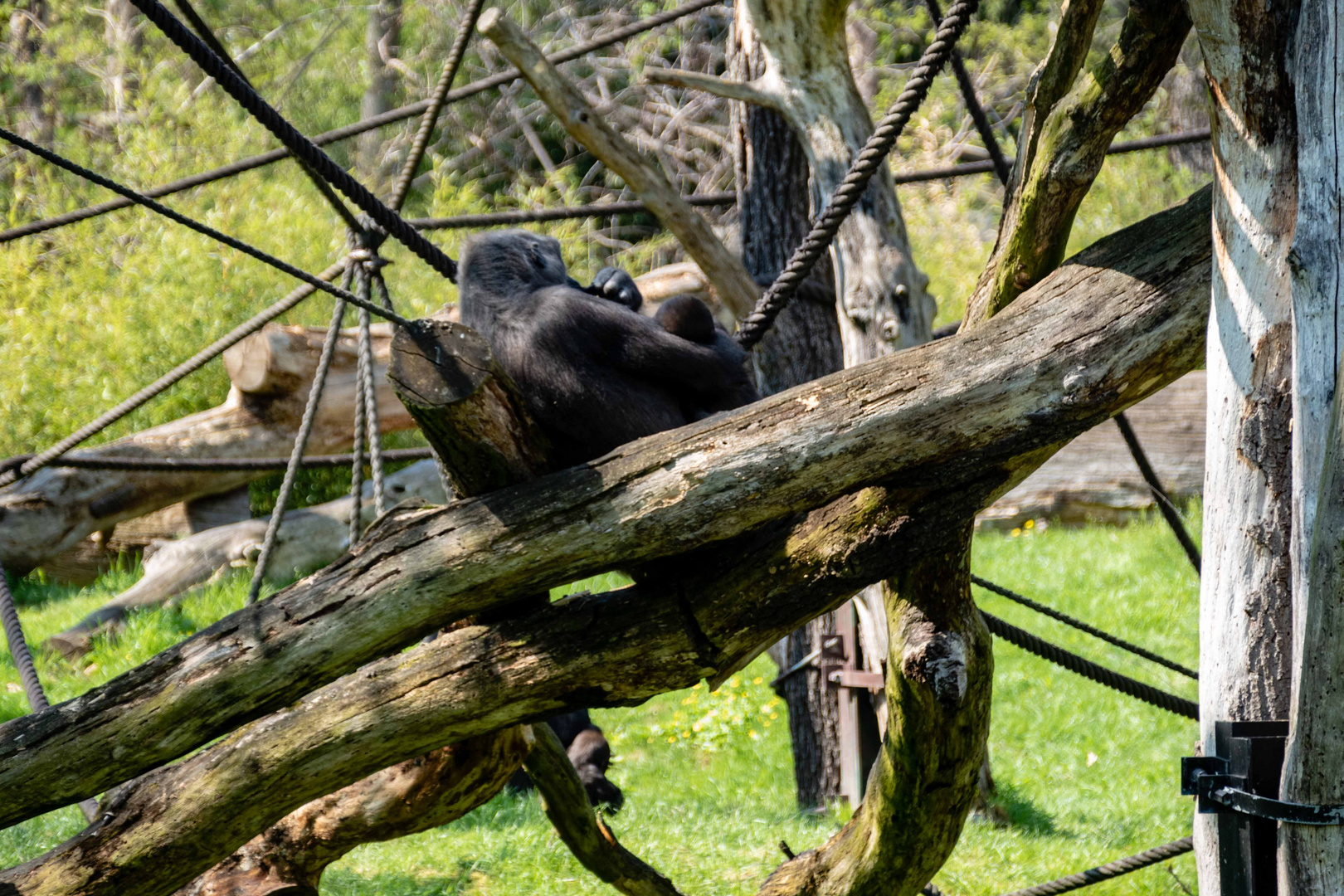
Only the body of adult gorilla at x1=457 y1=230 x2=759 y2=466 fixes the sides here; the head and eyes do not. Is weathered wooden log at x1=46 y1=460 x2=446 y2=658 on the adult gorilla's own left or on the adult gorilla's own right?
on the adult gorilla's own left

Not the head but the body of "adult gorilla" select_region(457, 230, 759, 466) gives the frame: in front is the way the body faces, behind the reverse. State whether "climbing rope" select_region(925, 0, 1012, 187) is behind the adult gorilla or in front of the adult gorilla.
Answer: in front

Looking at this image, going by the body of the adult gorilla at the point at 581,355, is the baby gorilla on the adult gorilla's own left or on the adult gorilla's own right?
on the adult gorilla's own left

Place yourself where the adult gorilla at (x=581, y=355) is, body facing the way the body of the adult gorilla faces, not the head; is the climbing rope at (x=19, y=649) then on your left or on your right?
on your left

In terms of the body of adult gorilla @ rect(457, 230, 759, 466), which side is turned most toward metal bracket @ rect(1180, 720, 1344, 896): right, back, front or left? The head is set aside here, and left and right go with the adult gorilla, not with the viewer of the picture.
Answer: front

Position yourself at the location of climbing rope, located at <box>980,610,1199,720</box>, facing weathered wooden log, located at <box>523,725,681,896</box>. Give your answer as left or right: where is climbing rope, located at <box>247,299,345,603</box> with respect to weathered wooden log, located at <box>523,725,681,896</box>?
right

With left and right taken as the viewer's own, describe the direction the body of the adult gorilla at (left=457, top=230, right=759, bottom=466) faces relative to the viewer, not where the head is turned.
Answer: facing away from the viewer and to the right of the viewer

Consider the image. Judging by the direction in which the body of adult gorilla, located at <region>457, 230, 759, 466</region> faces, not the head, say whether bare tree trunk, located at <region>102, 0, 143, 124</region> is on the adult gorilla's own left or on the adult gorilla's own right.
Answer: on the adult gorilla's own left

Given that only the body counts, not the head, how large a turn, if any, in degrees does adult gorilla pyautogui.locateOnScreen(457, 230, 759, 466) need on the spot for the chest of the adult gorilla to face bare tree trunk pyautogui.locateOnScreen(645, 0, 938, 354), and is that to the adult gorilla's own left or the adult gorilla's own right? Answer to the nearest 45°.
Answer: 0° — it already faces it

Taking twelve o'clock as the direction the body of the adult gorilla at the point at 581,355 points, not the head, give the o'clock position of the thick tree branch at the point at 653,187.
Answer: The thick tree branch is roughly at 11 o'clock from the adult gorilla.
